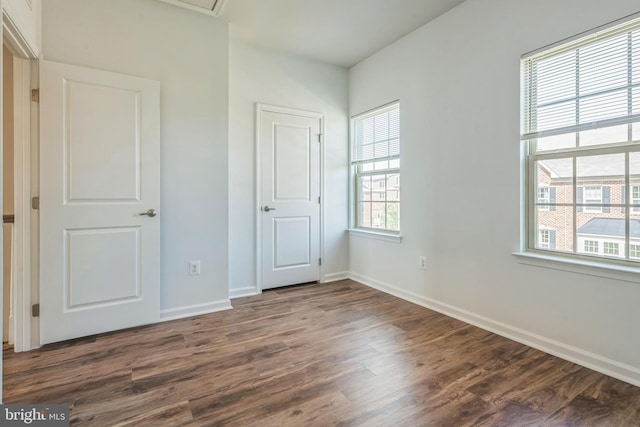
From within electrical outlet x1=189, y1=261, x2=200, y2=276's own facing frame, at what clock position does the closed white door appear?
The closed white door is roughly at 8 o'clock from the electrical outlet.

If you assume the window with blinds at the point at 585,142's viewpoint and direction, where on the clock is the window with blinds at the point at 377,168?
the window with blinds at the point at 377,168 is roughly at 2 o'clock from the window with blinds at the point at 585,142.

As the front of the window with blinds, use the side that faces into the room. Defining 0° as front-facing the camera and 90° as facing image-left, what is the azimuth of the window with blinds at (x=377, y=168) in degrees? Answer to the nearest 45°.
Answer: approximately 45°

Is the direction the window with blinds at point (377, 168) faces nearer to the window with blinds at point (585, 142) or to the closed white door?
the closed white door

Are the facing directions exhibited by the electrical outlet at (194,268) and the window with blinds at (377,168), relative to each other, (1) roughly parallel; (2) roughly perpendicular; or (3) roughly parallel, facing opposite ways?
roughly perpendicular

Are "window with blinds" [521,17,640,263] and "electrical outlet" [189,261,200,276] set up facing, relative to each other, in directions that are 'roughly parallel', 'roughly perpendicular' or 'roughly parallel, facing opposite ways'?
roughly perpendicular

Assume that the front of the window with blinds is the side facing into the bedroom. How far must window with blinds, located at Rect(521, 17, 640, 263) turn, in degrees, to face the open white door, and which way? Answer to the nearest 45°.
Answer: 0° — it already faces it

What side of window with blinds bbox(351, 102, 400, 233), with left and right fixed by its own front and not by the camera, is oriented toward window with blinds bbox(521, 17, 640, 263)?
left
